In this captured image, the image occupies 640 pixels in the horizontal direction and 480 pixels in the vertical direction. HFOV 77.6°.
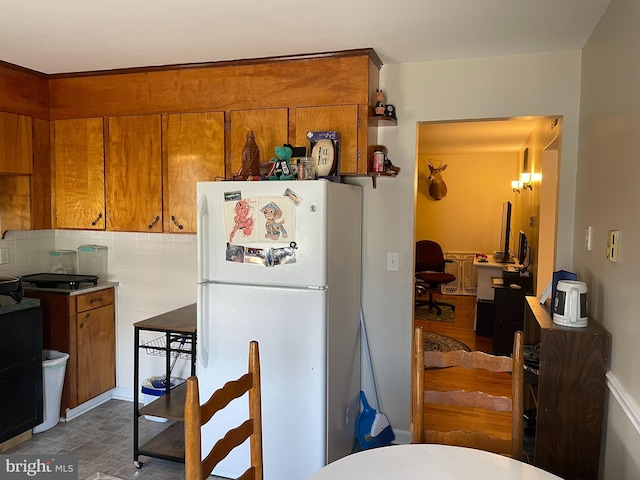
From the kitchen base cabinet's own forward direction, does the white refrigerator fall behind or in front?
in front

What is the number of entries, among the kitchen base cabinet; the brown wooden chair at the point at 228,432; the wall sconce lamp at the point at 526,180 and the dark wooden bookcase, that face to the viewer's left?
2

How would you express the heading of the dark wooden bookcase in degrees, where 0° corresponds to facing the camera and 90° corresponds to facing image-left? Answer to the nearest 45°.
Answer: approximately 90°

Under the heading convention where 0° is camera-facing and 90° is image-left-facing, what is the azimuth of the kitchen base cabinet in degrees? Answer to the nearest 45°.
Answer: approximately 315°

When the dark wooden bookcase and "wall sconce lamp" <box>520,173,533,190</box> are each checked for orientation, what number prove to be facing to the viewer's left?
2

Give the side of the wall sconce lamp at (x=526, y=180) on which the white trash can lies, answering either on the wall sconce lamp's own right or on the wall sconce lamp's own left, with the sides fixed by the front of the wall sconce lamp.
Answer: on the wall sconce lamp's own left

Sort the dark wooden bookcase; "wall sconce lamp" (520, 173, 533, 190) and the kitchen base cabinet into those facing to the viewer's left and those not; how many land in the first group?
2

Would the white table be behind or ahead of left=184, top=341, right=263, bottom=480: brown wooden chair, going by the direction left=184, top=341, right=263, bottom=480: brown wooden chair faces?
ahead

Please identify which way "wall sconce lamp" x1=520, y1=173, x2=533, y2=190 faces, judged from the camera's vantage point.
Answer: facing to the left of the viewer

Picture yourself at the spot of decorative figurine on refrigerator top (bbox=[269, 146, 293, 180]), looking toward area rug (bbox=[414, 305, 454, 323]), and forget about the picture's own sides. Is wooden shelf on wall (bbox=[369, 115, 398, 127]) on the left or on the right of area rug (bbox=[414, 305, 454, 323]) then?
right

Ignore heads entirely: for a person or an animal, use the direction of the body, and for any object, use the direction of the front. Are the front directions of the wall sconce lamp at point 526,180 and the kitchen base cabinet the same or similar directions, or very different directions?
very different directions
